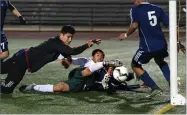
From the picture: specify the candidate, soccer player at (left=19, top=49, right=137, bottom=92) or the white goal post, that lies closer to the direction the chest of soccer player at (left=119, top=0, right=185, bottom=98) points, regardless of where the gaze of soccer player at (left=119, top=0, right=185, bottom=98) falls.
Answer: the soccer player

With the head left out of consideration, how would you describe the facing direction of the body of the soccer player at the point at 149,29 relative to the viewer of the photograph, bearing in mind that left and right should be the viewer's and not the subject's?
facing away from the viewer and to the left of the viewer

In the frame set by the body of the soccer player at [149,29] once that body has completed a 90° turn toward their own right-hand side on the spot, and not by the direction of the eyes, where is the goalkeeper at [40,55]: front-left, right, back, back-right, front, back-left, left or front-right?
back-left

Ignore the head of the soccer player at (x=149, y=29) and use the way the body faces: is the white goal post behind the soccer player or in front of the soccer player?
behind
